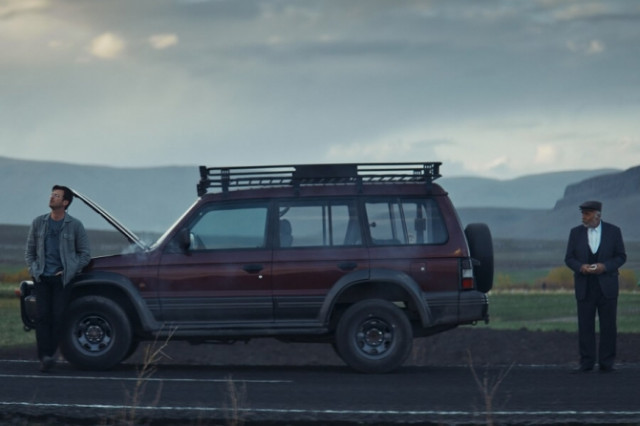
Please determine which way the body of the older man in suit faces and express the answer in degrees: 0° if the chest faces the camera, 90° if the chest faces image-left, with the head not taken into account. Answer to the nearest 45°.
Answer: approximately 0°

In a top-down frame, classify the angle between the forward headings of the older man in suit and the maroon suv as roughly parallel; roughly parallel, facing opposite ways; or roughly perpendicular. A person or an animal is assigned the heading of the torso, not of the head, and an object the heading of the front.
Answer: roughly perpendicular

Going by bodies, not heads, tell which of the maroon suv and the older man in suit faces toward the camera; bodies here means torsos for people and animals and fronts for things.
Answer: the older man in suit

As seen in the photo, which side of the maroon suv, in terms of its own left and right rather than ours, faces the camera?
left

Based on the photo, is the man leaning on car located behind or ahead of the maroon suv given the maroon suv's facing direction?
ahead

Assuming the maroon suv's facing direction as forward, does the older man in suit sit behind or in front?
behind

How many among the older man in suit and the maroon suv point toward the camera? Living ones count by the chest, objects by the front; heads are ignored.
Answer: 1

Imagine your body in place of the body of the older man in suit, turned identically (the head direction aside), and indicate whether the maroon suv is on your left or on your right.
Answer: on your right

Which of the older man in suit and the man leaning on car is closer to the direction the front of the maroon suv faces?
the man leaning on car
